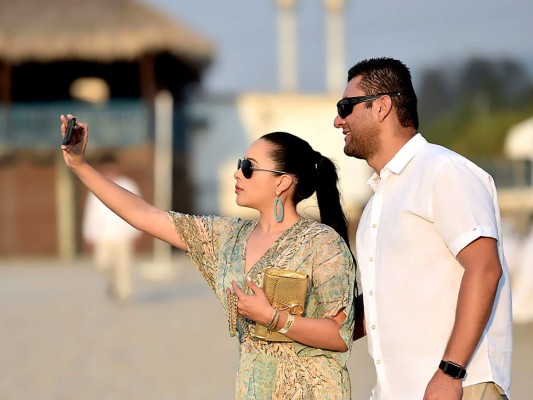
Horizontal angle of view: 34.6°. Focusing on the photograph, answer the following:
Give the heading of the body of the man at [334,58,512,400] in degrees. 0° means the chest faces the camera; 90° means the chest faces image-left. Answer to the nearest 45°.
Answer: approximately 90°

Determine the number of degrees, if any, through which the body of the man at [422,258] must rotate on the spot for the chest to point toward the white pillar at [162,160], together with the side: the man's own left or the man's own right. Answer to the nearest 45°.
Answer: approximately 90° to the man's own right

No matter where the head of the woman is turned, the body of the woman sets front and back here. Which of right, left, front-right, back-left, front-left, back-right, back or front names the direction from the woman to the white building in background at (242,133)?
back-right

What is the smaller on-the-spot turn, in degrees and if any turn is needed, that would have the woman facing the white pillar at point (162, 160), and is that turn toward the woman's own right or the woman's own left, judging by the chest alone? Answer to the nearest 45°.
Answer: approximately 135° to the woman's own right

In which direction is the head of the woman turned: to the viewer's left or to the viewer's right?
to the viewer's left

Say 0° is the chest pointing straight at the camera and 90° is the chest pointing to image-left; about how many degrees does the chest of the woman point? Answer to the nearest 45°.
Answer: approximately 45°

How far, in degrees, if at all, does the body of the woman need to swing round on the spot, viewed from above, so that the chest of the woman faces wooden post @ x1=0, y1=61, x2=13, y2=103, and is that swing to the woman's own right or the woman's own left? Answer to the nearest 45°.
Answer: approximately 135° to the woman's own right

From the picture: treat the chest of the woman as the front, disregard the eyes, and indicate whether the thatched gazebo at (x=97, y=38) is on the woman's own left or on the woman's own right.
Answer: on the woman's own right
